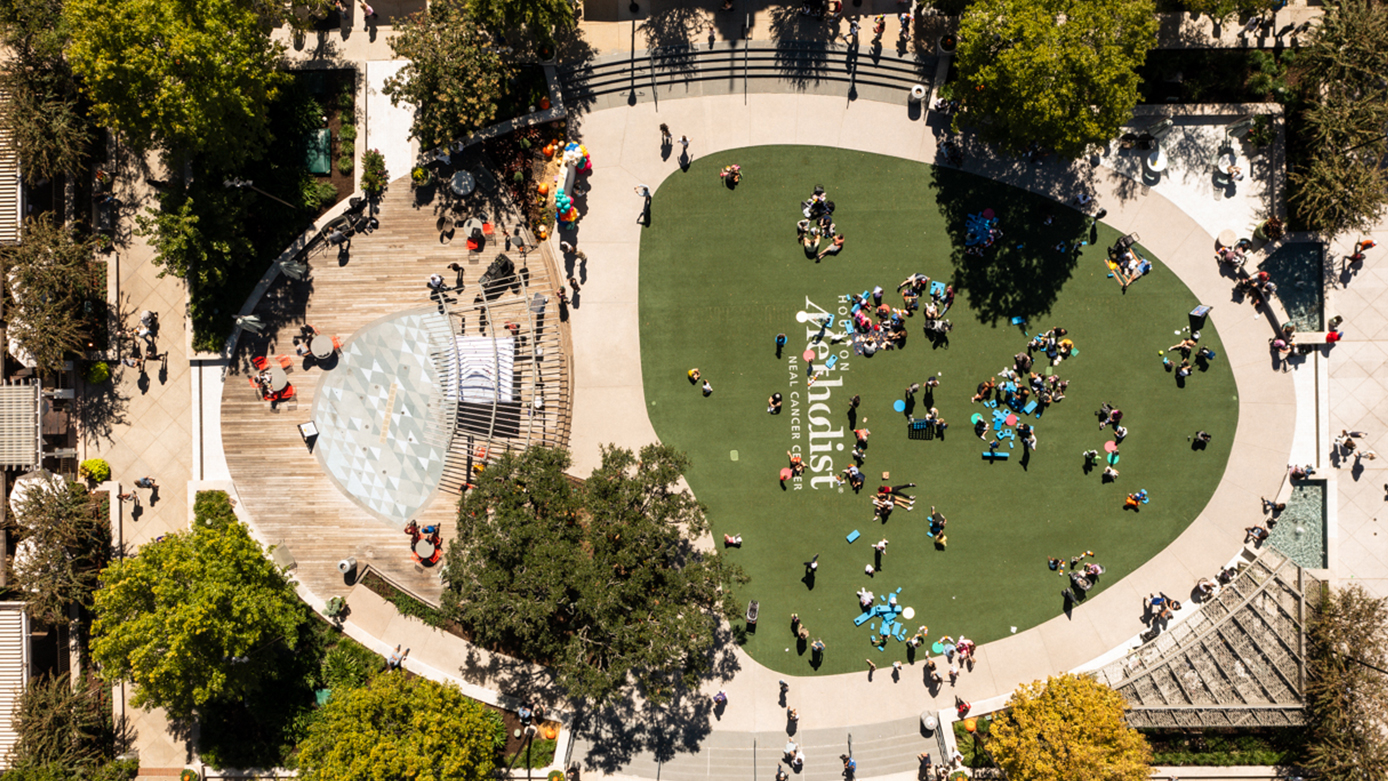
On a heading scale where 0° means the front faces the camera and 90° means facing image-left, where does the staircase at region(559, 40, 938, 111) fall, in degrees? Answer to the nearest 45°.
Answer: approximately 0°

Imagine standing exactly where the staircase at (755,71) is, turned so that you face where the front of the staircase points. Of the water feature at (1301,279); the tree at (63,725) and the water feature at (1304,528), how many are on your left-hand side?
2

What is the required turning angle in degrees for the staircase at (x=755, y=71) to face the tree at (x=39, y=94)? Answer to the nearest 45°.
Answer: approximately 90° to its right

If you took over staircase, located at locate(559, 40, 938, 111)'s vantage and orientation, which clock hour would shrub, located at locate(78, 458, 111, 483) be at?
The shrub is roughly at 3 o'clock from the staircase.

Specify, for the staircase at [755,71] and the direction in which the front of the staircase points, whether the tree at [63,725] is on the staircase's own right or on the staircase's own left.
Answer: on the staircase's own right

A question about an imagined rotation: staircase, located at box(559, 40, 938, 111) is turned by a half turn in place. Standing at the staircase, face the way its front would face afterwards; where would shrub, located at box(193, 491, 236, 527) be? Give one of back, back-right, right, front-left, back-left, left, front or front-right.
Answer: left

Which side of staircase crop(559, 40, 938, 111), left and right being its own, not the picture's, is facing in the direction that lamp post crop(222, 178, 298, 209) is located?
right

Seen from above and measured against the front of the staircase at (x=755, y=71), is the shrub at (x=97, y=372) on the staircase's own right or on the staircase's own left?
on the staircase's own right
